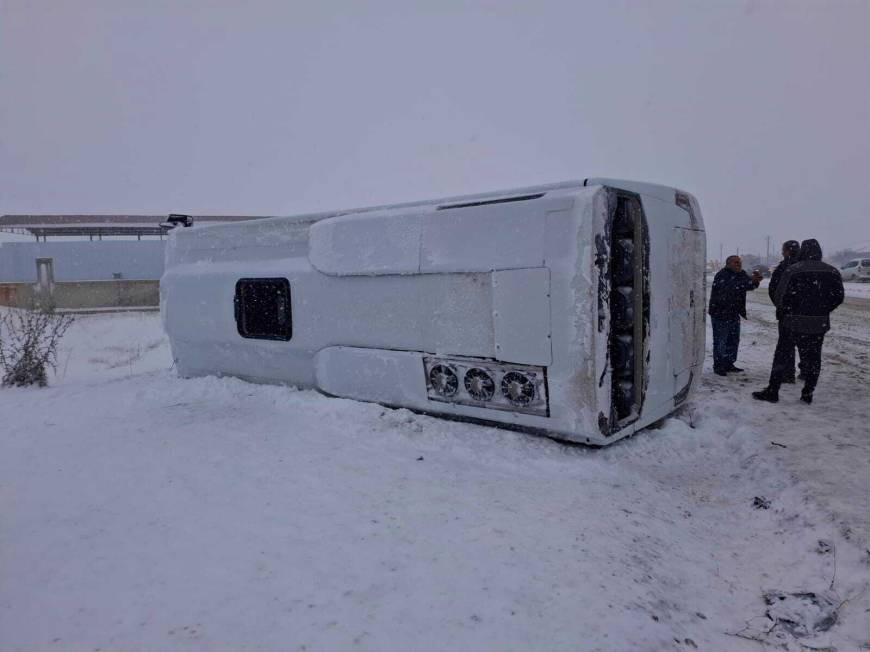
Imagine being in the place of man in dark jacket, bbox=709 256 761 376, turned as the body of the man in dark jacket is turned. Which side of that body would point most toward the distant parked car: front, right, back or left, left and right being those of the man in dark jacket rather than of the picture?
left

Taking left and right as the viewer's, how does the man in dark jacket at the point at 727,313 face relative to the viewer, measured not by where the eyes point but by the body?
facing to the right of the viewer

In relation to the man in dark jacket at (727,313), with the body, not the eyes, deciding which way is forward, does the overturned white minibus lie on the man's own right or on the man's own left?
on the man's own right

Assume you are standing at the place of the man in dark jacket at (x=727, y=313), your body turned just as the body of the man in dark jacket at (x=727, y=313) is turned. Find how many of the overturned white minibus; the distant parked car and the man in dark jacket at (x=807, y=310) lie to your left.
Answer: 1

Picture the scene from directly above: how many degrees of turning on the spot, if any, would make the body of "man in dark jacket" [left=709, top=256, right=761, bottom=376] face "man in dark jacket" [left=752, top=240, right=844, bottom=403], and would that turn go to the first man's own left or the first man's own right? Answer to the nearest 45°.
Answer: approximately 45° to the first man's own right
